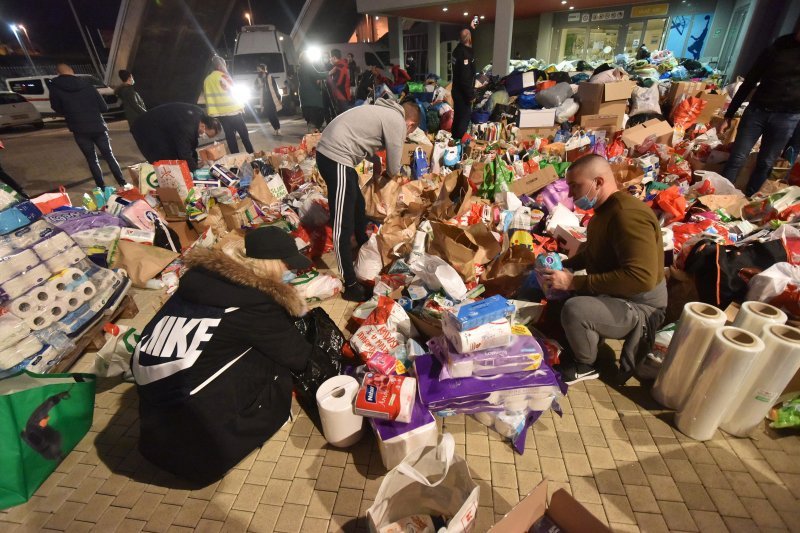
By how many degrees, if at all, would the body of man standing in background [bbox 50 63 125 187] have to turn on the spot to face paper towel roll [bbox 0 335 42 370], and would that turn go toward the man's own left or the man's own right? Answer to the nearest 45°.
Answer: approximately 180°

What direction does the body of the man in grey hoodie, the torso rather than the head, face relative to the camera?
to the viewer's right

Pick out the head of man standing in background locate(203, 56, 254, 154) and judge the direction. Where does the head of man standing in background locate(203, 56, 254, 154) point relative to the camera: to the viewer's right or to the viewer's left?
to the viewer's right

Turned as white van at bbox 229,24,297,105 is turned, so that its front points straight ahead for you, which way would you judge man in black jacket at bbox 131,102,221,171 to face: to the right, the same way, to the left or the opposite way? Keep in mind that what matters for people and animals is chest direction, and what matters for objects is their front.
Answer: to the left

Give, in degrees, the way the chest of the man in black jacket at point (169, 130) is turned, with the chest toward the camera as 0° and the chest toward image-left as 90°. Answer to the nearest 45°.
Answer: approximately 270°

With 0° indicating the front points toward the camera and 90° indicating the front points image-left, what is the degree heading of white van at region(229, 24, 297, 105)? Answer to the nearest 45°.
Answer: approximately 0°

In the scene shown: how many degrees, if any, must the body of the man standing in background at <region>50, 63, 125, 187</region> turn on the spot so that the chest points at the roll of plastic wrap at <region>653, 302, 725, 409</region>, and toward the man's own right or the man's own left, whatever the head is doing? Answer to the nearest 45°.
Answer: approximately 180°

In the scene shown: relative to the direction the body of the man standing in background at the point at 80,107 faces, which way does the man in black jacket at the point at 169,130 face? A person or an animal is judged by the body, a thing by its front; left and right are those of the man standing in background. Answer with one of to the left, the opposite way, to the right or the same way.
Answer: to the right

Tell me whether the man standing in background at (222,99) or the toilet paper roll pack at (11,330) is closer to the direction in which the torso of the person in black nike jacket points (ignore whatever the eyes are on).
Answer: the man standing in background

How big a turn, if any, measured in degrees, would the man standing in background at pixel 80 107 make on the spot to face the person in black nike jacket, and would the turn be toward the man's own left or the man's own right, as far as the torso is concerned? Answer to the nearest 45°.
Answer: approximately 180°

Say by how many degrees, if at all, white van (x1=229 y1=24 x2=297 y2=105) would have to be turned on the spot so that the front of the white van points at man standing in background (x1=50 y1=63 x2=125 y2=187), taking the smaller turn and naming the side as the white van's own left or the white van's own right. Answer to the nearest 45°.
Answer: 0° — it already faces them

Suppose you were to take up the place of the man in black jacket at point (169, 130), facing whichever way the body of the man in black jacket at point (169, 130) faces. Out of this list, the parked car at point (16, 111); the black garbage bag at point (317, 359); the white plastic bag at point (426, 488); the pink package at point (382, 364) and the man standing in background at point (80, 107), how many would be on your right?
3

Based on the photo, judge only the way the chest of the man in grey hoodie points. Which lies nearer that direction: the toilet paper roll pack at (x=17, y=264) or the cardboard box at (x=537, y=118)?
the cardboard box

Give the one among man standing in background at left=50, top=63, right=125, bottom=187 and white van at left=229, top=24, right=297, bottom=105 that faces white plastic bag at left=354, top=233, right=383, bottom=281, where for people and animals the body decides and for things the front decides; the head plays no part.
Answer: the white van

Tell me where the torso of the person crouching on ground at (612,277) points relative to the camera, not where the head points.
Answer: to the viewer's left

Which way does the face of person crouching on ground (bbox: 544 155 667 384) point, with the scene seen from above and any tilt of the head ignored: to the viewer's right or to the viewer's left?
to the viewer's left

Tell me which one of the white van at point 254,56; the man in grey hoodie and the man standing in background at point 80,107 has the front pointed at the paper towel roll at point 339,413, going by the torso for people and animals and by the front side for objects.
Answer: the white van
